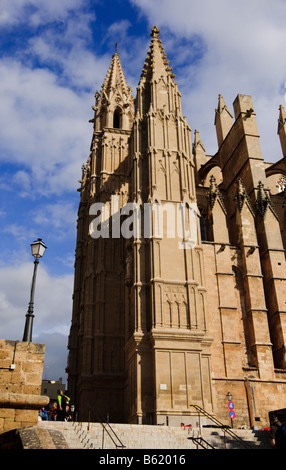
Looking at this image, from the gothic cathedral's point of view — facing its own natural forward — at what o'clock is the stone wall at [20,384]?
The stone wall is roughly at 11 o'clock from the gothic cathedral.

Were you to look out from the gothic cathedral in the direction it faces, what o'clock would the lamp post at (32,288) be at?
The lamp post is roughly at 11 o'clock from the gothic cathedral.

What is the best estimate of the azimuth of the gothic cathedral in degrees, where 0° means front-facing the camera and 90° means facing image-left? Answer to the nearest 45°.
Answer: approximately 45°
